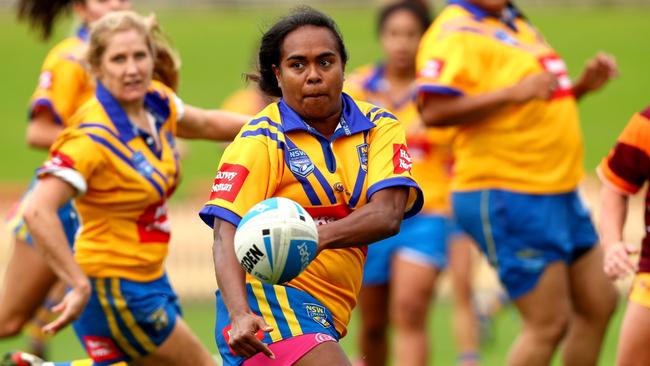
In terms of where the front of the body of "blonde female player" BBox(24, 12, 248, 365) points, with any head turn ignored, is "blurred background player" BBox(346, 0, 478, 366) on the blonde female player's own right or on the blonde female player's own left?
on the blonde female player's own left

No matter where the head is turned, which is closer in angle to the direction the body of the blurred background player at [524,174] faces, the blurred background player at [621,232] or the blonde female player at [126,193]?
the blurred background player

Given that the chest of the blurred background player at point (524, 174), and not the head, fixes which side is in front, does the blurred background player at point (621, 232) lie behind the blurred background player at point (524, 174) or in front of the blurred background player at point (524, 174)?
in front

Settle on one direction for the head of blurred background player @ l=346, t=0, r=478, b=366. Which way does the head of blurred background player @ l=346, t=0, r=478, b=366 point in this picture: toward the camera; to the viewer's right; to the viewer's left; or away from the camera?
toward the camera

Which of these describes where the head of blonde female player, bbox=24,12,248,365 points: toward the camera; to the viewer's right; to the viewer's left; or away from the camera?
toward the camera

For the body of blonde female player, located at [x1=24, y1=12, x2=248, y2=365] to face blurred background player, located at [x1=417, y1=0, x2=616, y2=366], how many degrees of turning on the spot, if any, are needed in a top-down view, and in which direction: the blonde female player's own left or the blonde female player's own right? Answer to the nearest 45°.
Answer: approximately 45° to the blonde female player's own left
